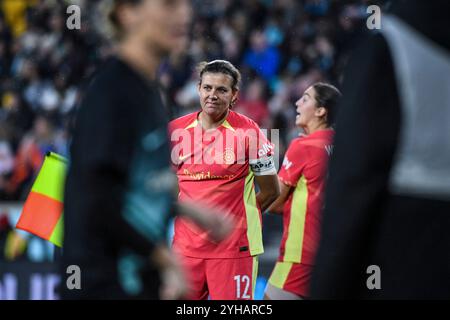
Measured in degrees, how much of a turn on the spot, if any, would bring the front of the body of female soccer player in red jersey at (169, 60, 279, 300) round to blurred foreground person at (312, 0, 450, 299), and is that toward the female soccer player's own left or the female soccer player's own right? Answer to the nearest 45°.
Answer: approximately 45° to the female soccer player's own left

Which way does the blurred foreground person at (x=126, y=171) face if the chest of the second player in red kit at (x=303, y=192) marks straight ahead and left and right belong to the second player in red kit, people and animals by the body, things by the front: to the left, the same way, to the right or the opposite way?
the opposite way

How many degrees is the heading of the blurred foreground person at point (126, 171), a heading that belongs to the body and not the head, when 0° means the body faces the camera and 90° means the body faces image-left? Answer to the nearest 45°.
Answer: approximately 270°

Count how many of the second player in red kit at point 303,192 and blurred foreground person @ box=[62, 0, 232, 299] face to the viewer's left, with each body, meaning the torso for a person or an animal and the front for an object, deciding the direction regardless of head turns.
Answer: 1

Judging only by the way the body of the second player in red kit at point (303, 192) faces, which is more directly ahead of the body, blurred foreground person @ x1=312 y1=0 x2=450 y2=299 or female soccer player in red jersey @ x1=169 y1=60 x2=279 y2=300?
the female soccer player in red jersey

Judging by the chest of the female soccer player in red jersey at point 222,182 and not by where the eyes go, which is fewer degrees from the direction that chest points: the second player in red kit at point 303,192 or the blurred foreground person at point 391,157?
the blurred foreground person

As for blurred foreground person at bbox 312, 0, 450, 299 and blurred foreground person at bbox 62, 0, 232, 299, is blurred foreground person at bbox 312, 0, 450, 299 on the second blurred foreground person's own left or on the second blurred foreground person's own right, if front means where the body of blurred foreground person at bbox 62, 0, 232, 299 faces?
on the second blurred foreground person's own right

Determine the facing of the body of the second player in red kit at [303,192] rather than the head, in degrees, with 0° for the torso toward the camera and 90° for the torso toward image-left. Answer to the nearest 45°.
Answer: approximately 90°

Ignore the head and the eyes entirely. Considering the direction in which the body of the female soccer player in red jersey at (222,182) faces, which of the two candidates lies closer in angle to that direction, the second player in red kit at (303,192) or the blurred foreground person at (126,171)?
the blurred foreground person

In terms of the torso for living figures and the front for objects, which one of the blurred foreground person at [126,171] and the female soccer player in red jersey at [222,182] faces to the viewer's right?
the blurred foreground person

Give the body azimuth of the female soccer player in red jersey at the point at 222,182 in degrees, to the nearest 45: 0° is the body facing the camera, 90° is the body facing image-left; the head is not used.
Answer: approximately 45°
